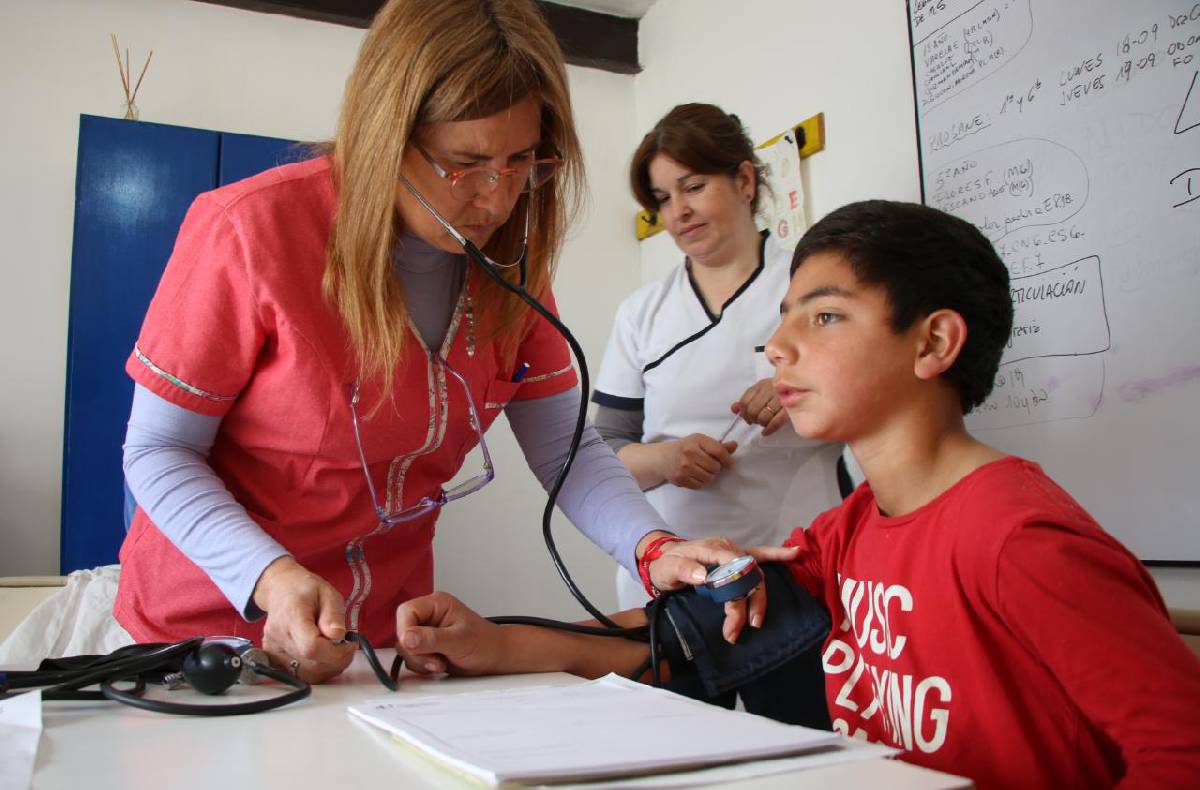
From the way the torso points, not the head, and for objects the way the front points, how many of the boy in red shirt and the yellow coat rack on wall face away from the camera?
0

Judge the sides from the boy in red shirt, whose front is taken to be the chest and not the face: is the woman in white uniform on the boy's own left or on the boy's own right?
on the boy's own right

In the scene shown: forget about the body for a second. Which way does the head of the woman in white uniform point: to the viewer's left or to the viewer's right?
to the viewer's left

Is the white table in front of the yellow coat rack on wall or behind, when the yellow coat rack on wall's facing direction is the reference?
in front

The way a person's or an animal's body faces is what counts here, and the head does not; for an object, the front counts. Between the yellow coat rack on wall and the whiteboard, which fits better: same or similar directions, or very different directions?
same or similar directions

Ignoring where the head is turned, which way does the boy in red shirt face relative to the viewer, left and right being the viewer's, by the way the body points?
facing the viewer and to the left of the viewer

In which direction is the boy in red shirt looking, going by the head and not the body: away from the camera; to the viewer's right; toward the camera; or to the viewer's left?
to the viewer's left

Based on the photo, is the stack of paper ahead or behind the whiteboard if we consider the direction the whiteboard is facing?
ahead

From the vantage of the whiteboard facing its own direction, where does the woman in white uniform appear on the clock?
The woman in white uniform is roughly at 1 o'clock from the whiteboard.

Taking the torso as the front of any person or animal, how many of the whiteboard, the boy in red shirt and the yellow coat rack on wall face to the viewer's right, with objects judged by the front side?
0

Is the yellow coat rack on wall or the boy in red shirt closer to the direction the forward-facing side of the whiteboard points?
the boy in red shirt

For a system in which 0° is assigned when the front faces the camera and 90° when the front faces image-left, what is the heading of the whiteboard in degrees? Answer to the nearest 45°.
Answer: approximately 45°

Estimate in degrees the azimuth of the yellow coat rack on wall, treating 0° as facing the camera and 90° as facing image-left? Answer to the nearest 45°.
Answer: approximately 45°
